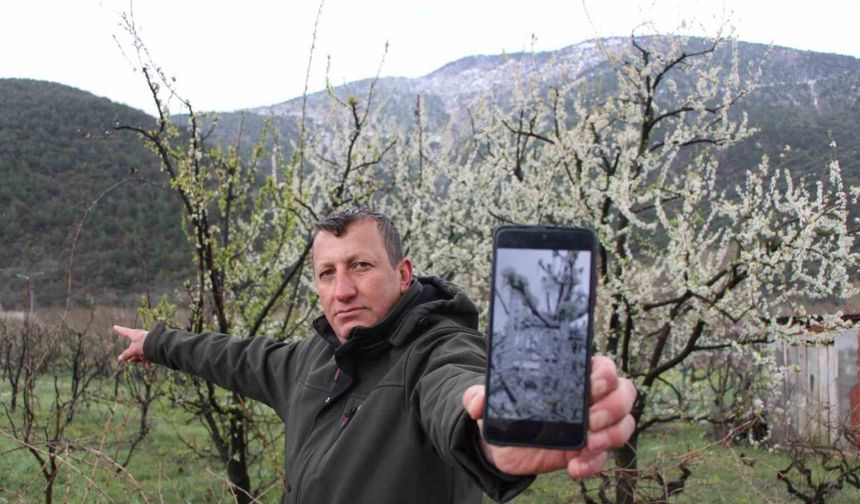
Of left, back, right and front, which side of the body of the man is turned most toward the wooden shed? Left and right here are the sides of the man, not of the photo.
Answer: back

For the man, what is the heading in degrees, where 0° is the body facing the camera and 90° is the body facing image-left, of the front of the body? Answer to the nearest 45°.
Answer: approximately 45°
